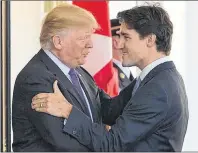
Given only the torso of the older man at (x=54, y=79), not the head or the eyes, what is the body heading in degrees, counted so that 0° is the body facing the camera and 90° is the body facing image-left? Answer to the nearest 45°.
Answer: approximately 315°

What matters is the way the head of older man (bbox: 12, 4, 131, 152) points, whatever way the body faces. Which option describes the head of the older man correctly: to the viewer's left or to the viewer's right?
to the viewer's right

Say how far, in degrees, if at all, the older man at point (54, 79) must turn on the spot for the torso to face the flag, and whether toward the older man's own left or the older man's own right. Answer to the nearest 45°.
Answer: approximately 135° to the older man's own left
